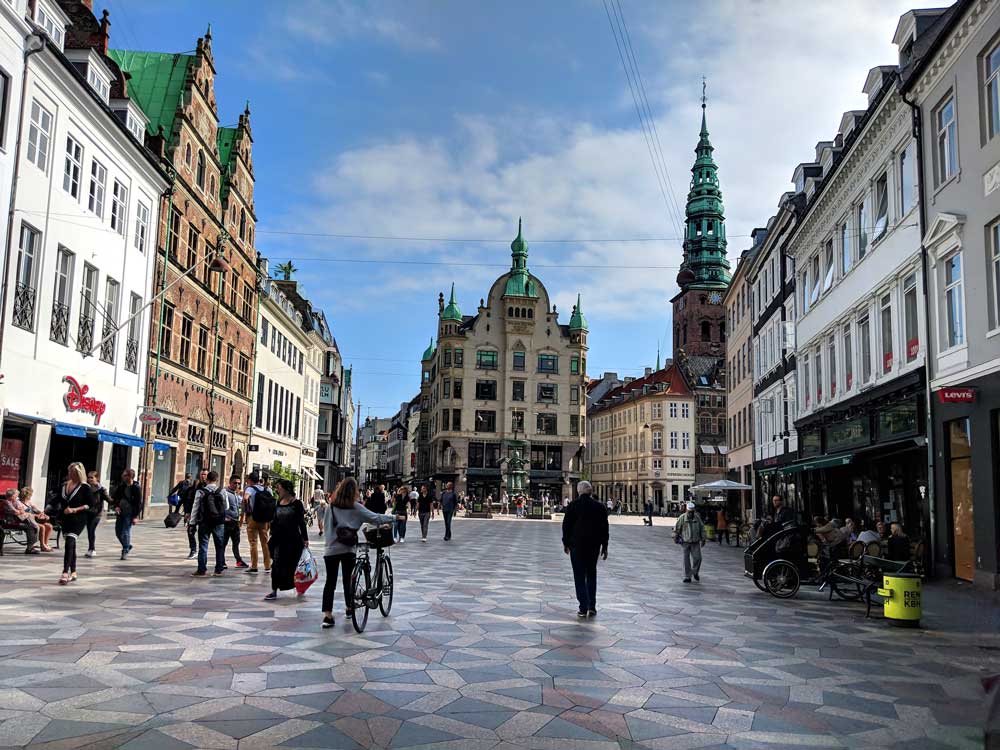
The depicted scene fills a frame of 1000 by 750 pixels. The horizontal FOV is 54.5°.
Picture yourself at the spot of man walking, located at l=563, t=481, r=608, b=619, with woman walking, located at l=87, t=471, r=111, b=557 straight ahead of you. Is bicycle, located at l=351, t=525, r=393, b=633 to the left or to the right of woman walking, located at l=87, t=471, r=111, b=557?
left

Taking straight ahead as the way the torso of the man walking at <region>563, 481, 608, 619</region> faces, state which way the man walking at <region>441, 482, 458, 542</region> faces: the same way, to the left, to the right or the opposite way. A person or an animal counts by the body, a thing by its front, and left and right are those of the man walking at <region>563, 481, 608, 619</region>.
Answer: the opposite way

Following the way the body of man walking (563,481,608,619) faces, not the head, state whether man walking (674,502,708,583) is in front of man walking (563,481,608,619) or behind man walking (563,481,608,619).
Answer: in front

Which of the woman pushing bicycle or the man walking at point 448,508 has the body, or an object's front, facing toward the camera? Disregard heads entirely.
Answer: the man walking

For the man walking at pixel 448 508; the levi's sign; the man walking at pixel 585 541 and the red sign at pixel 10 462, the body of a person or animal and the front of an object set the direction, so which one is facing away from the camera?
the man walking at pixel 585 541

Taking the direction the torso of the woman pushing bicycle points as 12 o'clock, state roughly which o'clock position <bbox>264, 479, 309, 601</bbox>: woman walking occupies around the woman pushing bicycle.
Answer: The woman walking is roughly at 10 o'clock from the woman pushing bicycle.

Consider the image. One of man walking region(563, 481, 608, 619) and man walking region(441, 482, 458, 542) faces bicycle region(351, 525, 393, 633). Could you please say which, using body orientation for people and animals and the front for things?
man walking region(441, 482, 458, 542)

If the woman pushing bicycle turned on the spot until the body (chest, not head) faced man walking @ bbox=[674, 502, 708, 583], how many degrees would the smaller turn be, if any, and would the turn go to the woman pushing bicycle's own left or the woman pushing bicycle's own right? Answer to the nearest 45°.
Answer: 0° — they already face them

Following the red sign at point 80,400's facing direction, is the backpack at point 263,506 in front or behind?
in front

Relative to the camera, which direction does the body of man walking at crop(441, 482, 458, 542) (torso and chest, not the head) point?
toward the camera

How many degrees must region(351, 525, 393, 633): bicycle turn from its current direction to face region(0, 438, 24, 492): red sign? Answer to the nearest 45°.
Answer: approximately 90° to its left

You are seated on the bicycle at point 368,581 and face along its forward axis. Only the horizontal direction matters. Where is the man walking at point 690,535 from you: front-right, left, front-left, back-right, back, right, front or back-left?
front

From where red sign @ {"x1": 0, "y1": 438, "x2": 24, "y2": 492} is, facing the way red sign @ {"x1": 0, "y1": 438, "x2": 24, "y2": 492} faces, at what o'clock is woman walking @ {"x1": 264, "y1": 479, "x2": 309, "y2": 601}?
The woman walking is roughly at 1 o'clock from the red sign.

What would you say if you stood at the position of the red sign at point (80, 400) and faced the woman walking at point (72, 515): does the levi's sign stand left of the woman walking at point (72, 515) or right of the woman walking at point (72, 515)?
left

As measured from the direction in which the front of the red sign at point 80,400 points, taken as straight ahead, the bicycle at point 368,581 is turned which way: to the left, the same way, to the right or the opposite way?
to the left

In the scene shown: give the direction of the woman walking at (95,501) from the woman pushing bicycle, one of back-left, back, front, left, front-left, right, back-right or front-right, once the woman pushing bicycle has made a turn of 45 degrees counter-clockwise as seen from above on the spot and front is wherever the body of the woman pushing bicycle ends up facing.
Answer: front-left

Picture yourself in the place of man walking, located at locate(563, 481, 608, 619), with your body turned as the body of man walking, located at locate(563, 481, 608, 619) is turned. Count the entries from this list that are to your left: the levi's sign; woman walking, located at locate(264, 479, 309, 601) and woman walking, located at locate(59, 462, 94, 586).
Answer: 2

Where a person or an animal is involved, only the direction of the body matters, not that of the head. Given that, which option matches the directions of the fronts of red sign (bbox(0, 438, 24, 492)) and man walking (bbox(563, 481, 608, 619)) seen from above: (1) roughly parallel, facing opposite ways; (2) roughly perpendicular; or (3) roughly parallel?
roughly perpendicular

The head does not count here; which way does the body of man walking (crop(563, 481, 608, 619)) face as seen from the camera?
away from the camera
